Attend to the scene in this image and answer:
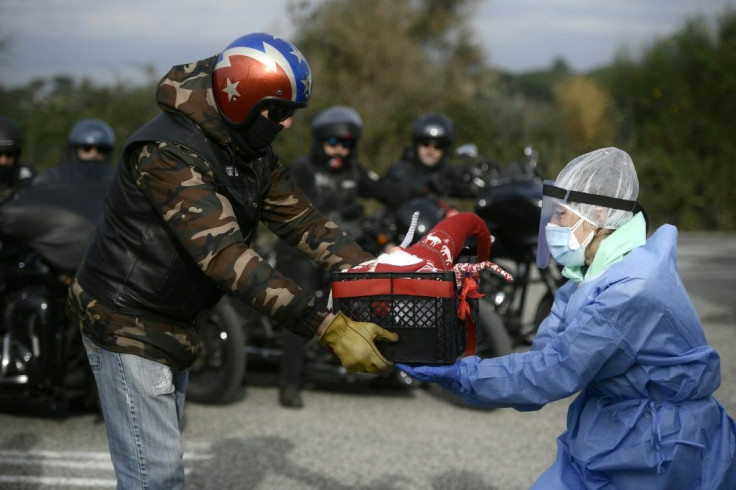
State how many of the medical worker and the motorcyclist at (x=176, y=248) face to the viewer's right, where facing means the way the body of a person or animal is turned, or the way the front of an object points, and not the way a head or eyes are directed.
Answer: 1

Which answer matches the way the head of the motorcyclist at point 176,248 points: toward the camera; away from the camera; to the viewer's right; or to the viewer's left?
to the viewer's right

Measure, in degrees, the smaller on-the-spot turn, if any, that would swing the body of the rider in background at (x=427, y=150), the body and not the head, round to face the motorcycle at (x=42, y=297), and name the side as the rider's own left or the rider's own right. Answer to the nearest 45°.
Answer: approximately 90° to the rider's own right

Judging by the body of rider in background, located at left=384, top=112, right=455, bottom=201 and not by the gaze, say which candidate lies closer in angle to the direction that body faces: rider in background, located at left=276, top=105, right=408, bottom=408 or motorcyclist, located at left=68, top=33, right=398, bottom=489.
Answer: the motorcyclist

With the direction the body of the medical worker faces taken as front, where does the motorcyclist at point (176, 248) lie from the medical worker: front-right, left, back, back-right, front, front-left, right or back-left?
front

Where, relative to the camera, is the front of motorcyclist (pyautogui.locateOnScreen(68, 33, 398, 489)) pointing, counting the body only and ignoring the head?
to the viewer's right

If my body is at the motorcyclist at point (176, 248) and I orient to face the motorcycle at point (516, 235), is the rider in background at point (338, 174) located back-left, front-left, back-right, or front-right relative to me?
front-left

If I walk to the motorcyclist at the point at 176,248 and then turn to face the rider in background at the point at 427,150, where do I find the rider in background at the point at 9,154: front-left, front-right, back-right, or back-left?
front-left

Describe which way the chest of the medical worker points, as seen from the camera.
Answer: to the viewer's left

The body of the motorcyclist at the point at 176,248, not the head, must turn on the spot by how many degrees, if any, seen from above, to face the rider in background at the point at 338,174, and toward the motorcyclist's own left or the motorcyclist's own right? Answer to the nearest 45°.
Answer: approximately 90° to the motorcyclist's own left

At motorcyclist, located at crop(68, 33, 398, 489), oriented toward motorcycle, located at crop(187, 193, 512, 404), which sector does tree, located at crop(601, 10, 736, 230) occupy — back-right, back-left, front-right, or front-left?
front-right

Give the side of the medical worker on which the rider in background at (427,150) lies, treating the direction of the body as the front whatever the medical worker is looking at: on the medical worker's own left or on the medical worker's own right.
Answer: on the medical worker's own right

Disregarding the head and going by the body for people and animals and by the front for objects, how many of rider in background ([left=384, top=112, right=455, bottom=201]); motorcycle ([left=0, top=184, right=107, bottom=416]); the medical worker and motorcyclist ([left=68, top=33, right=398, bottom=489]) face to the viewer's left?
1

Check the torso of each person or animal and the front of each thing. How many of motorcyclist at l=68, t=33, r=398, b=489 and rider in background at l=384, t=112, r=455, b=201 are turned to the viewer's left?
0

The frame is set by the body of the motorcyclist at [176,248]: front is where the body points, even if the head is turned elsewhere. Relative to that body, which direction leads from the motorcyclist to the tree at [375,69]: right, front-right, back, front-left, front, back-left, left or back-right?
left

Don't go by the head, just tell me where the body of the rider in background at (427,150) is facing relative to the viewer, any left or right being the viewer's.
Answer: facing the viewer and to the right of the viewer
